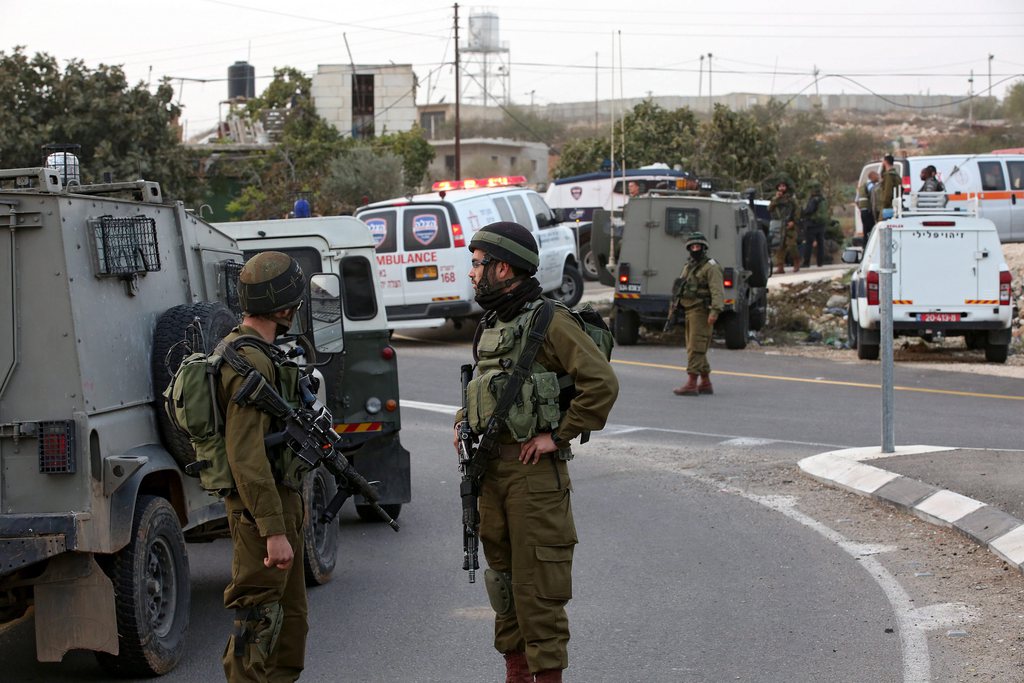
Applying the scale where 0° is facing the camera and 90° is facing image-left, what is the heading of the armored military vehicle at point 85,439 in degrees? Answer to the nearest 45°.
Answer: approximately 225°

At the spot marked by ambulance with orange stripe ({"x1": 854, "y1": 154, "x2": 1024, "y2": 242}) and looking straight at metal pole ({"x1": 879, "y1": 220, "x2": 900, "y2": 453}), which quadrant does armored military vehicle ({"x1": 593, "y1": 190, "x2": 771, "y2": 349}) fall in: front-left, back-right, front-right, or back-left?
front-right

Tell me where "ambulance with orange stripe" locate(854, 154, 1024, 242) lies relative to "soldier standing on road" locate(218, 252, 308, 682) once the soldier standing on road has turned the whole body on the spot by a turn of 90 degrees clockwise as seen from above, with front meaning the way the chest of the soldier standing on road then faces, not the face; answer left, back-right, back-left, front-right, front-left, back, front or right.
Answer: back-left

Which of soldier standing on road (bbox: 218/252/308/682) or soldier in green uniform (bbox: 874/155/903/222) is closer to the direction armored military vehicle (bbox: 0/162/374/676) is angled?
the soldier in green uniform

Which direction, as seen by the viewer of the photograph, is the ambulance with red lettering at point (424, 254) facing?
facing away from the viewer and to the right of the viewer

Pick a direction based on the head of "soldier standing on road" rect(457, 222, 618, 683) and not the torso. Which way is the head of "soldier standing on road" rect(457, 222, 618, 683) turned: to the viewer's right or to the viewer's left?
to the viewer's left

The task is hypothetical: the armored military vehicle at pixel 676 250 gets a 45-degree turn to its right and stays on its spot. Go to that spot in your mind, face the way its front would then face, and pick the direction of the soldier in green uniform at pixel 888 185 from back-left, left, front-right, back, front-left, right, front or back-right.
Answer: front

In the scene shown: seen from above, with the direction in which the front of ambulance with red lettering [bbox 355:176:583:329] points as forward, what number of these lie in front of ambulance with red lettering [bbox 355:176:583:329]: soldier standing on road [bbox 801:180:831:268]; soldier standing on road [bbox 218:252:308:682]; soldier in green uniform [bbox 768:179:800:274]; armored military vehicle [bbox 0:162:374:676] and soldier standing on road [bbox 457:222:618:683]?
2

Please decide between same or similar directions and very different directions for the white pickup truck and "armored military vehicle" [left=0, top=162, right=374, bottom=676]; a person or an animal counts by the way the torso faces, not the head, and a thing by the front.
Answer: same or similar directions

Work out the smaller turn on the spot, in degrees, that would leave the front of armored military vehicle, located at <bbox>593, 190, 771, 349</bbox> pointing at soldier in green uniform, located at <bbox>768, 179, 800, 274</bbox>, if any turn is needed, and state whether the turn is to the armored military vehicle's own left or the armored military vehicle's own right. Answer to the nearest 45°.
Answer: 0° — it already faces them

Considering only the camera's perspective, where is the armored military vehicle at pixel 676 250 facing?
facing away from the viewer

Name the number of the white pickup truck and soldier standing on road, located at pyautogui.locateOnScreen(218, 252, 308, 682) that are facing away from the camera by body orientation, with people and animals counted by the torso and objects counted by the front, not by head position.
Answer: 1

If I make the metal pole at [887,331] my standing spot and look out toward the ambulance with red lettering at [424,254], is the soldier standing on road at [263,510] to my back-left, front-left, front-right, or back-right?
back-left

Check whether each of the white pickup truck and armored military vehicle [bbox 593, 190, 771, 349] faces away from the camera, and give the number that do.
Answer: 2

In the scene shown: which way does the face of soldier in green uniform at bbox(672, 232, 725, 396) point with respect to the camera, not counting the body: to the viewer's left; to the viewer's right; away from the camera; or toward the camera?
toward the camera

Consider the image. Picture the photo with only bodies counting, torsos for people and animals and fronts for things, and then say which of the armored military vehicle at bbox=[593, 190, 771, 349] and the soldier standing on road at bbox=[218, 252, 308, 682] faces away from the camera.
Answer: the armored military vehicle

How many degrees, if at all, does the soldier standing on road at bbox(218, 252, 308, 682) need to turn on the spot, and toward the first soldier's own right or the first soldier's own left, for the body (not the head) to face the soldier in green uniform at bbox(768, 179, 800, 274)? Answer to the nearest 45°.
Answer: approximately 45° to the first soldier's own left

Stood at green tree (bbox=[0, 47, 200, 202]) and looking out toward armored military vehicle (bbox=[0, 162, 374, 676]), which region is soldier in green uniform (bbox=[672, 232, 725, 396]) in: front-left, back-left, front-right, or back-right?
front-left

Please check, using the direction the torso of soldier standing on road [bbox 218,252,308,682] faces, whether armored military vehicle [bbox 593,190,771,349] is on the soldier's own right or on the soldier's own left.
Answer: on the soldier's own left

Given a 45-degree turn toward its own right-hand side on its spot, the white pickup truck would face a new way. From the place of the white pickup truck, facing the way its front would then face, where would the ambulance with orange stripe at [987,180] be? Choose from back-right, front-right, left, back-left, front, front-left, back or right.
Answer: front-left
